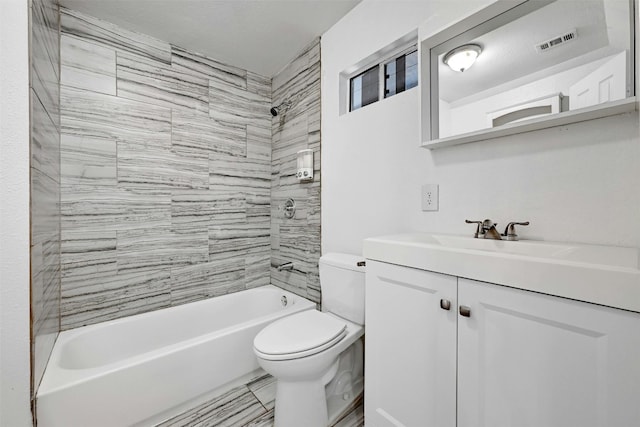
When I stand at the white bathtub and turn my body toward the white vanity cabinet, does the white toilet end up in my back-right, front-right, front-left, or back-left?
front-left

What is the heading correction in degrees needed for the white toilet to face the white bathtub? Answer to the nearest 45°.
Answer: approximately 45° to its right

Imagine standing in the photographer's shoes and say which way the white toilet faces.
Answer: facing the viewer and to the left of the viewer

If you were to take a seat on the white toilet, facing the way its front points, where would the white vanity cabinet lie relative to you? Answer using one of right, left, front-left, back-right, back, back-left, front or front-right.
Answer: left
